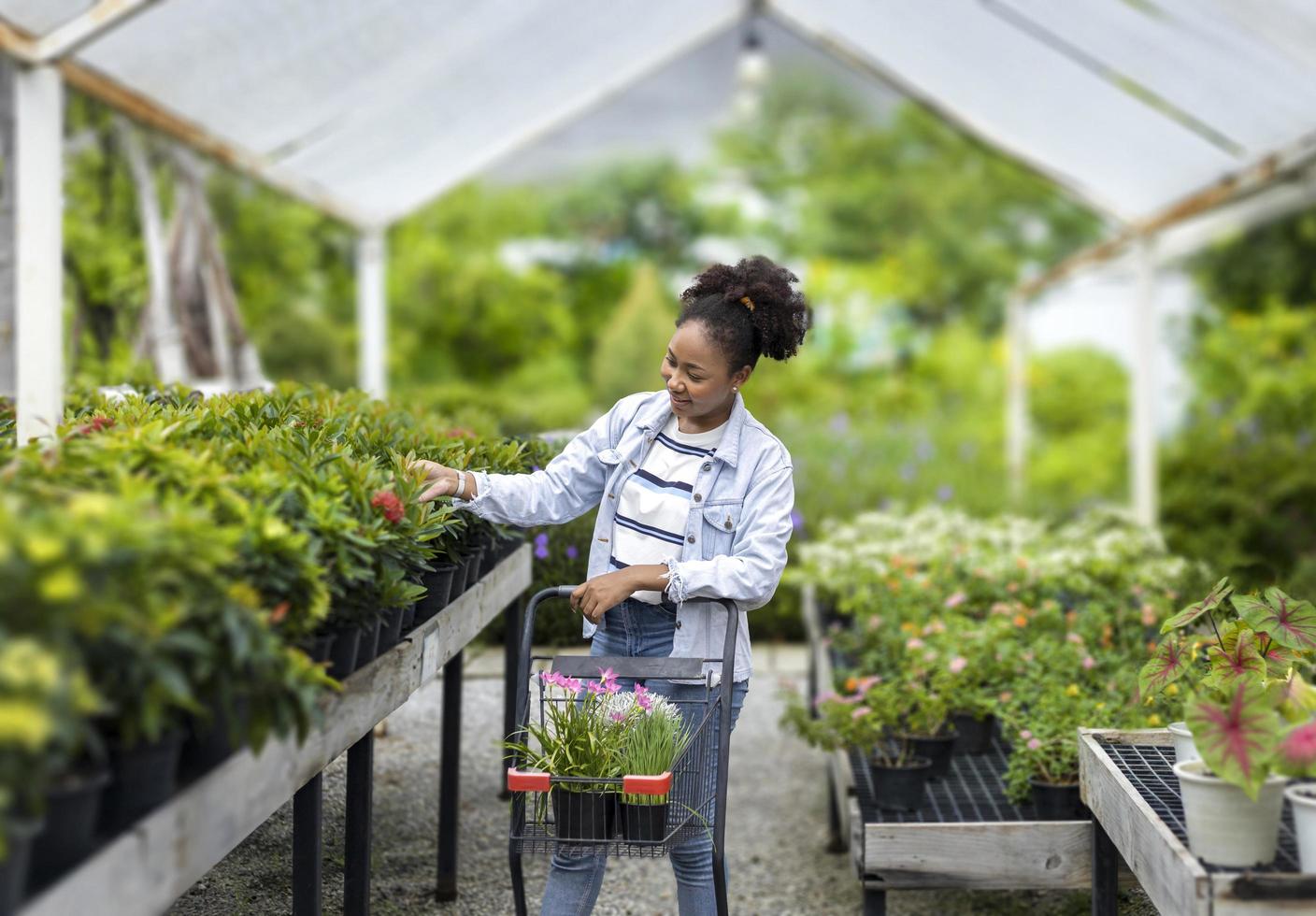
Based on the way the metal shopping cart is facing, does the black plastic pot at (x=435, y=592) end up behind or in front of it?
behind

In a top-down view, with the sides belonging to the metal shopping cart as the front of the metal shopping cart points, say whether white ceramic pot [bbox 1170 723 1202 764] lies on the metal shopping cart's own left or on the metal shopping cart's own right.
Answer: on the metal shopping cart's own left

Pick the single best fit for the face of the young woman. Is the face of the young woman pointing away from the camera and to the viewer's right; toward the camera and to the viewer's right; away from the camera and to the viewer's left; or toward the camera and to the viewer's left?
toward the camera and to the viewer's left

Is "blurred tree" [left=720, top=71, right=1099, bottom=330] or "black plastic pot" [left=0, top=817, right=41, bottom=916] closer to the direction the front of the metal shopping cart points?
the black plastic pot

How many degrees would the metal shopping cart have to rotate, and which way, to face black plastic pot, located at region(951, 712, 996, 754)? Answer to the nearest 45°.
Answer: approximately 135° to its left

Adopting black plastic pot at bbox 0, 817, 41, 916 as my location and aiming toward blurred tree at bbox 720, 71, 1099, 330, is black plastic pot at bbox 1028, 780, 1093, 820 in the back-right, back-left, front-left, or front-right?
front-right

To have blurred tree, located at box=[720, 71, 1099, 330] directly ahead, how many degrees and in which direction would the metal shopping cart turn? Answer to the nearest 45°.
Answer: approximately 180°

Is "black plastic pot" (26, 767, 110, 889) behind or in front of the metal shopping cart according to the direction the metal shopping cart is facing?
in front

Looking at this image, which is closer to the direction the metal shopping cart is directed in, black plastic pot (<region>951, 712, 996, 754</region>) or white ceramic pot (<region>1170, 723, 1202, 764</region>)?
the white ceramic pot

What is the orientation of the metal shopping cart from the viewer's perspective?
toward the camera

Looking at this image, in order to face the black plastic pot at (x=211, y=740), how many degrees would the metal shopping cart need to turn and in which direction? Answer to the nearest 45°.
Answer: approximately 45° to its right

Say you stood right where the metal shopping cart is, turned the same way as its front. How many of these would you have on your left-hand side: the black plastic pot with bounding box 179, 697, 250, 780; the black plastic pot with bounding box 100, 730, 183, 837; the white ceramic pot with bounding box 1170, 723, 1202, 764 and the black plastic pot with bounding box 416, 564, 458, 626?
1

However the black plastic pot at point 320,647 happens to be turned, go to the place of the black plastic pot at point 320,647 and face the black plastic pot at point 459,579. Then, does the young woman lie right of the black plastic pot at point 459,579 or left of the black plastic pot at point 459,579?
right

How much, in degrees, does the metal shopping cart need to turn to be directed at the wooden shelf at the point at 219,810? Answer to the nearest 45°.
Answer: approximately 45° to its right
